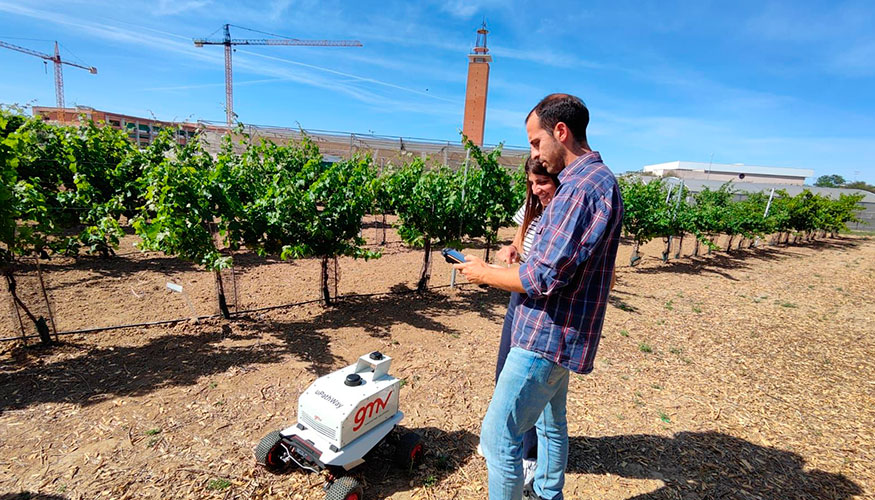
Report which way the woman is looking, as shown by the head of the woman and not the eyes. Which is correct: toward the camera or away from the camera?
toward the camera

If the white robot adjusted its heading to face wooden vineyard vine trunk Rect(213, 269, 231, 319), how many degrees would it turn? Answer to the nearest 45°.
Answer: approximately 90° to its right

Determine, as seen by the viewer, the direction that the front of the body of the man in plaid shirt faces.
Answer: to the viewer's left

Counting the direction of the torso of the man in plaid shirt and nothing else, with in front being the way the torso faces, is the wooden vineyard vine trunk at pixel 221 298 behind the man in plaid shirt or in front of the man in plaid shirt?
in front

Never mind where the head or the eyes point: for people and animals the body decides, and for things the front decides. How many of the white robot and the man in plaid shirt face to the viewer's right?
0

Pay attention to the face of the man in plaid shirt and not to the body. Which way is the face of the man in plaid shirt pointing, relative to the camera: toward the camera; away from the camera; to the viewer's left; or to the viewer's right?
to the viewer's left

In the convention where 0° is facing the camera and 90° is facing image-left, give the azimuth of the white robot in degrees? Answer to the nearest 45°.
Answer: approximately 45°
